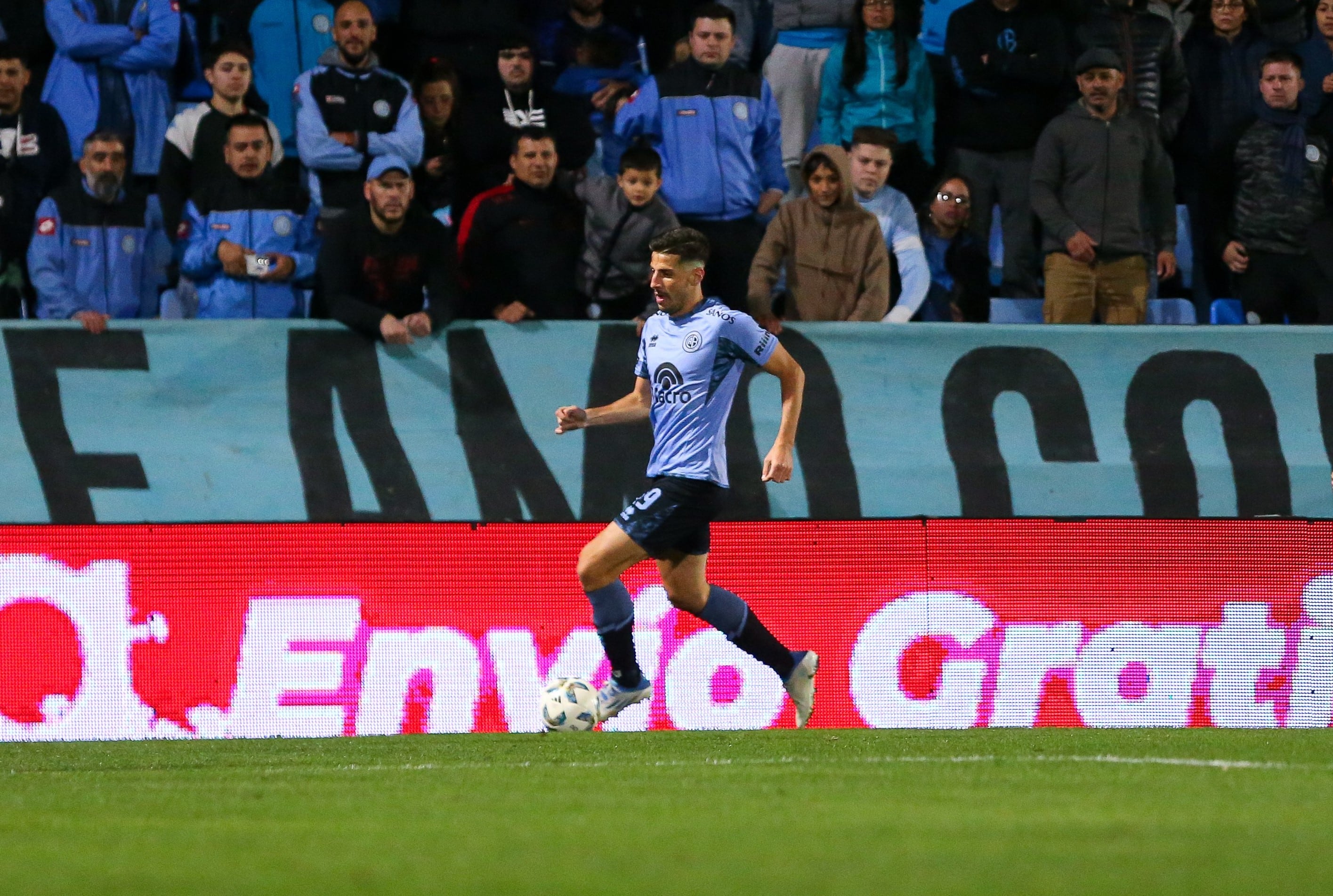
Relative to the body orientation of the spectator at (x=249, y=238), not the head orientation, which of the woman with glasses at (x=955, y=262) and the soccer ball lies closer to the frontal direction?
the soccer ball

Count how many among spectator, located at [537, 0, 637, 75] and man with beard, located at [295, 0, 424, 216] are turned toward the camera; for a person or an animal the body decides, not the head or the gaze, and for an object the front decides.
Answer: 2

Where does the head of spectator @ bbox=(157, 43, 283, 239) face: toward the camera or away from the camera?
toward the camera

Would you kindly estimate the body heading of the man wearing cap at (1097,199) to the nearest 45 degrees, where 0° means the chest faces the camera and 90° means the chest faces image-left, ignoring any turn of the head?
approximately 0°

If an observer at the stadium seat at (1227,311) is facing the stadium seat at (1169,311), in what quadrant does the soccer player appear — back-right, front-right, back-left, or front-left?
front-left

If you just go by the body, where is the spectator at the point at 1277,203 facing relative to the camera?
toward the camera

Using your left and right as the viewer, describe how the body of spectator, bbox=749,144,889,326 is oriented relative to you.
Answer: facing the viewer

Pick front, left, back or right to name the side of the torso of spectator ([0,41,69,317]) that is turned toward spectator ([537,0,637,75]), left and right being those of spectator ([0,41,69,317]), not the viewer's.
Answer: left

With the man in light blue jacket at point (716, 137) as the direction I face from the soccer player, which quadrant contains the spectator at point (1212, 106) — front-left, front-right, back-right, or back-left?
front-right

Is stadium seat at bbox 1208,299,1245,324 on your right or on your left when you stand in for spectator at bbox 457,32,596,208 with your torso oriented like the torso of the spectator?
on your left

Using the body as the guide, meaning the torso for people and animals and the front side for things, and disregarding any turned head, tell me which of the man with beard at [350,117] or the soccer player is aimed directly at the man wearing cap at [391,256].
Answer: the man with beard

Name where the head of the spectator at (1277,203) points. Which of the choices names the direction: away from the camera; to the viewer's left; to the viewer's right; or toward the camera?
toward the camera

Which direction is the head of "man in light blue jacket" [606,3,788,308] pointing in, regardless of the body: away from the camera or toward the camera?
toward the camera

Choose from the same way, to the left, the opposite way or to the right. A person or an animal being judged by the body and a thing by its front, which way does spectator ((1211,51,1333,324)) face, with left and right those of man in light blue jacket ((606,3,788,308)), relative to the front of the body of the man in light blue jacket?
the same way

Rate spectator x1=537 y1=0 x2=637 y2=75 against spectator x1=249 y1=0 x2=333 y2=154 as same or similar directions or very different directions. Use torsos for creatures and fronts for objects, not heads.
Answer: same or similar directions

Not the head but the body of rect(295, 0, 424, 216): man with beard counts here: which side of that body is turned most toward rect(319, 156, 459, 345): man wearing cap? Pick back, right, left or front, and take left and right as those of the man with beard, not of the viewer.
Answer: front

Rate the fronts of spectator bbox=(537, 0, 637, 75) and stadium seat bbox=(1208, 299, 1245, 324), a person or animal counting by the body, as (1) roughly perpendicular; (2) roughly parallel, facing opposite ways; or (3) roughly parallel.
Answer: roughly parallel

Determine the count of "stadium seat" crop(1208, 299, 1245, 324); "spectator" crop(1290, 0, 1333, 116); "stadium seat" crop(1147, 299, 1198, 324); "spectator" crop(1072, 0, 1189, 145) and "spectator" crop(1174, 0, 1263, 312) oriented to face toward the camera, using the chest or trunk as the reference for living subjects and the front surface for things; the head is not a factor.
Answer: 5

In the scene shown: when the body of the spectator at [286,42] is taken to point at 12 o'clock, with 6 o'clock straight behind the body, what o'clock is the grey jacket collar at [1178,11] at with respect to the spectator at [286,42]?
the grey jacket collar at [1178,11] is roughly at 9 o'clock from the spectator at [286,42].

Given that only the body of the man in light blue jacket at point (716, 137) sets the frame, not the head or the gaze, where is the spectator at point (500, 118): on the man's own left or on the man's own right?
on the man's own right

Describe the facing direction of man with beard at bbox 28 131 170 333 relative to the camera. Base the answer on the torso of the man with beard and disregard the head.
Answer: toward the camera
